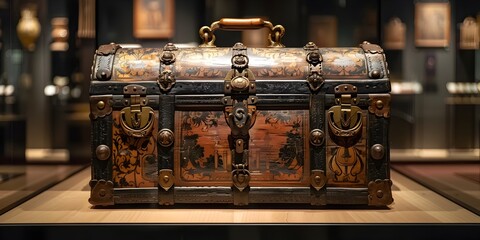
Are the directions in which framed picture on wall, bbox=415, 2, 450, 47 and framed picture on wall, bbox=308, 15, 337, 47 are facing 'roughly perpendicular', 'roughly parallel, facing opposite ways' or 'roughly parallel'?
roughly parallel

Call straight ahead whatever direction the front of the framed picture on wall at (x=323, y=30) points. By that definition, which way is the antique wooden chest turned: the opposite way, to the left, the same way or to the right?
the same way

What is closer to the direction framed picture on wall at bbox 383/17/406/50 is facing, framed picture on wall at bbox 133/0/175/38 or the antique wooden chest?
the antique wooden chest

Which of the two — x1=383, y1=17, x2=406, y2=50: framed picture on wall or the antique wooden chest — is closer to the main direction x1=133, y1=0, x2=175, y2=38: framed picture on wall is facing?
the antique wooden chest

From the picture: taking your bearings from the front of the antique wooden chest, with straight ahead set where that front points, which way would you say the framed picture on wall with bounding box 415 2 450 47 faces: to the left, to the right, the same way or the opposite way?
the same way

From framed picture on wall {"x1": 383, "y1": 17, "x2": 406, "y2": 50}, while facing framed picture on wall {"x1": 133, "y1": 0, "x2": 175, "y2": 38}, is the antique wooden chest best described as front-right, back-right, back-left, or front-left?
front-left

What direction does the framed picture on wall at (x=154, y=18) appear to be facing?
toward the camera

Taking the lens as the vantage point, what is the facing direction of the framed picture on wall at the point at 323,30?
facing the viewer

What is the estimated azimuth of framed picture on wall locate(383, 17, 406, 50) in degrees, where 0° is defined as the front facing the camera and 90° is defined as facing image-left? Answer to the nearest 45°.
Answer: approximately 0°

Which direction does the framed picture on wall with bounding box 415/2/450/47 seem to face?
toward the camera

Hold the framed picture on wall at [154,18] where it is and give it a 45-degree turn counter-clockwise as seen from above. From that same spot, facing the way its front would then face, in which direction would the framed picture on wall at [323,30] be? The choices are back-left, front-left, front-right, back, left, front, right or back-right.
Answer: front-left

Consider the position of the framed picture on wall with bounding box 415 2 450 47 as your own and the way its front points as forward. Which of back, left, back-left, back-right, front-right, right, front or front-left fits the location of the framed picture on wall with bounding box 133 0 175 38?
right

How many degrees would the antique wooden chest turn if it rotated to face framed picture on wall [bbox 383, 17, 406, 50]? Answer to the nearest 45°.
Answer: approximately 135° to its left

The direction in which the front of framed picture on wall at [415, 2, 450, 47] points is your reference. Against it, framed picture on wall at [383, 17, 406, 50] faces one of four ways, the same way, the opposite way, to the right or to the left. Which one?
the same way
